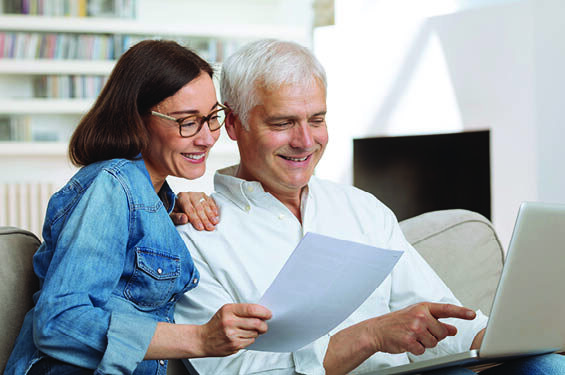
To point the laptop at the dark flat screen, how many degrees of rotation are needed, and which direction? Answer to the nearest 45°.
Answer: approximately 45° to its right

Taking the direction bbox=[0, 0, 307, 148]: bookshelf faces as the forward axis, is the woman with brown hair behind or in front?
in front

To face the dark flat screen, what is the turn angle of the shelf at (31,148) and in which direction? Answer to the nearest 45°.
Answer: approximately 45° to its left

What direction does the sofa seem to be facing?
toward the camera

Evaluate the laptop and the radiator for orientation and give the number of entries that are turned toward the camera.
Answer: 1

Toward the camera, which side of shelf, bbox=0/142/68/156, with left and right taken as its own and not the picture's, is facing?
front

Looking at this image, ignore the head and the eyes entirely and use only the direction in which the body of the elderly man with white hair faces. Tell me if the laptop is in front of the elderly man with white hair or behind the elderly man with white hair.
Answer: in front

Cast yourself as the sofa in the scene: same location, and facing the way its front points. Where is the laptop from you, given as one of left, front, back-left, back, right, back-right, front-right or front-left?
front

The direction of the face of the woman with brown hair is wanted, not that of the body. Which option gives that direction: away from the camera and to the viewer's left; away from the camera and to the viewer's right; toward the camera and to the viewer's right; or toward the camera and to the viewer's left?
toward the camera and to the viewer's right

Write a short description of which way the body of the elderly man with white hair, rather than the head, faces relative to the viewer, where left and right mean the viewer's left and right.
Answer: facing the viewer and to the right of the viewer

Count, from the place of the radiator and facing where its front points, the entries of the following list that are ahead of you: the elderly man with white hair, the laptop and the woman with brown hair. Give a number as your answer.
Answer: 3
